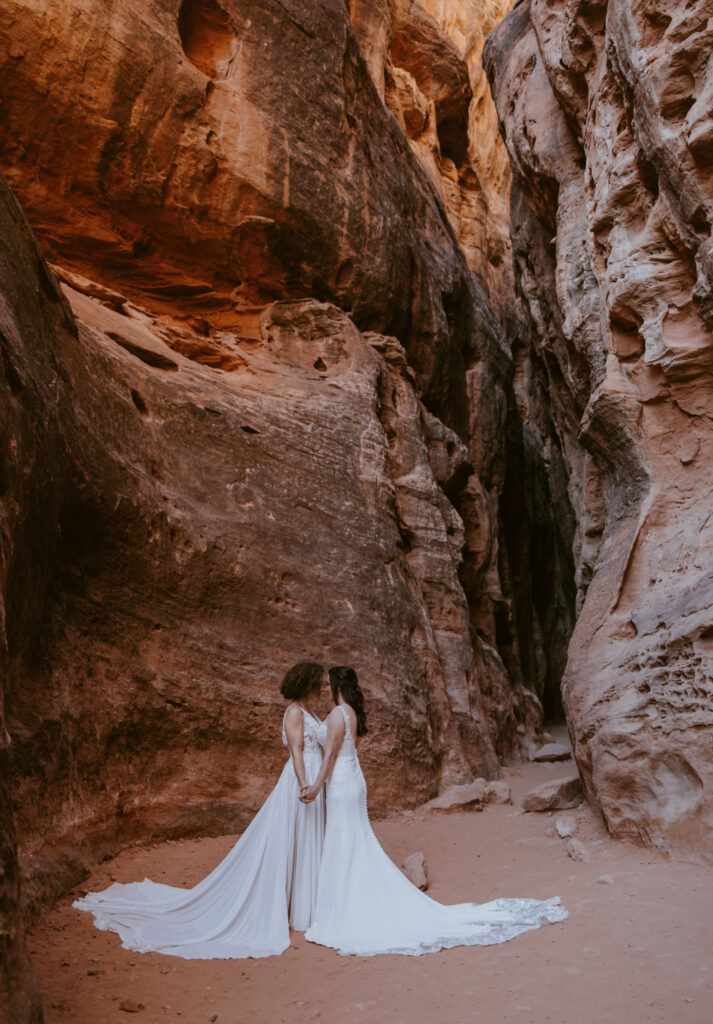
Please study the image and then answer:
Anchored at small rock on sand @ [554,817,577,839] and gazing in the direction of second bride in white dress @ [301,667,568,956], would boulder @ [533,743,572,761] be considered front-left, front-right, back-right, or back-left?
back-right

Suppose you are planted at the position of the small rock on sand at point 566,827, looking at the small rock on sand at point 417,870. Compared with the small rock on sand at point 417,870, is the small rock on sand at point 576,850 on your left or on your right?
left

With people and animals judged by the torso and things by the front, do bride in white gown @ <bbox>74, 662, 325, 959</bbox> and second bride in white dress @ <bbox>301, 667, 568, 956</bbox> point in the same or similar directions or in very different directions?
very different directions

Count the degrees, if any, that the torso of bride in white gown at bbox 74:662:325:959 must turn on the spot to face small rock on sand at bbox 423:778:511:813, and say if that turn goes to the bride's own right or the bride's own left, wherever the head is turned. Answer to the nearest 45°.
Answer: approximately 45° to the bride's own left

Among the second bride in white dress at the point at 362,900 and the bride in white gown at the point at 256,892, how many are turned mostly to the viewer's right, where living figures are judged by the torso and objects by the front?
1

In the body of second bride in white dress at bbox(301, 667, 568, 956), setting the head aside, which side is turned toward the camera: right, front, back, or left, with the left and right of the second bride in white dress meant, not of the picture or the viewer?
left

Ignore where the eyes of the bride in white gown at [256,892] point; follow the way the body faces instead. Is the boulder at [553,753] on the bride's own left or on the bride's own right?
on the bride's own left

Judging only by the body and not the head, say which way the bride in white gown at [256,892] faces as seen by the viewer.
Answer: to the viewer's right

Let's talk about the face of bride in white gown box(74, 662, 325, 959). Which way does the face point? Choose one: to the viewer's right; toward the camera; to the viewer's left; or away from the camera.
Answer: to the viewer's right

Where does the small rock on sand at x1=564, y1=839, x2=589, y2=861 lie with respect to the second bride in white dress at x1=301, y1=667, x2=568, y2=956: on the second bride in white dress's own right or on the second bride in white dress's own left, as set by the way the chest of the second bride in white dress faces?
on the second bride in white dress's own right
